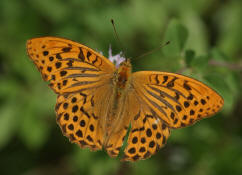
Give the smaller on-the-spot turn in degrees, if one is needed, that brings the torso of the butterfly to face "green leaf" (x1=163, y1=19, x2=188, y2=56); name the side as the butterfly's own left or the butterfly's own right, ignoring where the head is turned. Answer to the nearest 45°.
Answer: approximately 45° to the butterfly's own right

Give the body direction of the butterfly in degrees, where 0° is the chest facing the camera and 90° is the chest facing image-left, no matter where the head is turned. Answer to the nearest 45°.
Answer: approximately 180°

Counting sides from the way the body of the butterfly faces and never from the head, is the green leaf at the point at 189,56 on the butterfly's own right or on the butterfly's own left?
on the butterfly's own right
